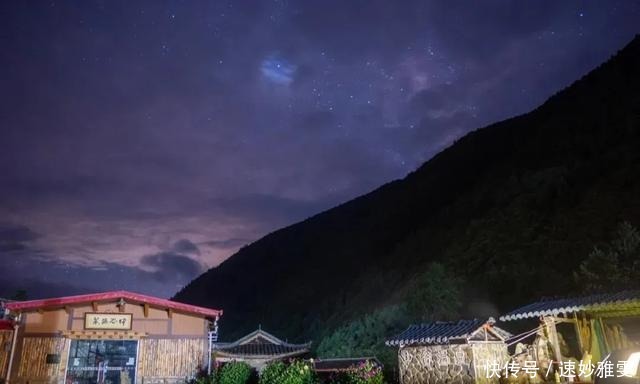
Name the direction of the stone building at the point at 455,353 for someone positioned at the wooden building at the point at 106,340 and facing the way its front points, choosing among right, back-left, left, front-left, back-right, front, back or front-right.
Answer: front-left

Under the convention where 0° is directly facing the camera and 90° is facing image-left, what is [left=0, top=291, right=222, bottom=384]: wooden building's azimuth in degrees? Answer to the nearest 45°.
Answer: approximately 0°

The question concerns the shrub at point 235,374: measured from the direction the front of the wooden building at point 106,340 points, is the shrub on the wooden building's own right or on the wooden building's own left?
on the wooden building's own left

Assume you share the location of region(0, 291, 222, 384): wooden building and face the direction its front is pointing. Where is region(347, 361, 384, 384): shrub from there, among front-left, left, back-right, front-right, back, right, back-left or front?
front-left
